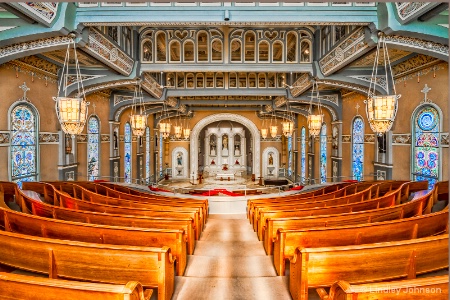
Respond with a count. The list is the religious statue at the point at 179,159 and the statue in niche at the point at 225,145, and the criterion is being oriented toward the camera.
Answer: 2

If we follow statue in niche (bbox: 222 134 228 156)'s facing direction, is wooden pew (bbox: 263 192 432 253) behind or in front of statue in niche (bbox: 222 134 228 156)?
in front

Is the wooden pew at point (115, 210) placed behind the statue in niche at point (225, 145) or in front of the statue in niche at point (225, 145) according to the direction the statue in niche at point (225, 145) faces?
in front

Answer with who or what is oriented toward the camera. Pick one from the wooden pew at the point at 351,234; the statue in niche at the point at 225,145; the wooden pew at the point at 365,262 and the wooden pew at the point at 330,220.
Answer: the statue in niche

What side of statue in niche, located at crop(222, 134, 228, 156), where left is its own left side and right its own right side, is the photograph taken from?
front

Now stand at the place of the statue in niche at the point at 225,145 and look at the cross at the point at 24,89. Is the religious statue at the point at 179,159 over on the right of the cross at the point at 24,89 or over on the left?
right

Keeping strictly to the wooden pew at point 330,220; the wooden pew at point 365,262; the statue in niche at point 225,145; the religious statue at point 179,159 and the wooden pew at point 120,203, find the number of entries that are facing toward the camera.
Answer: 2

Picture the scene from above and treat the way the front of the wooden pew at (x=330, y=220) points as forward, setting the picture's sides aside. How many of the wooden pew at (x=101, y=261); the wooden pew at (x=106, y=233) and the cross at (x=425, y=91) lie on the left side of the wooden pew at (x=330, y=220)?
2

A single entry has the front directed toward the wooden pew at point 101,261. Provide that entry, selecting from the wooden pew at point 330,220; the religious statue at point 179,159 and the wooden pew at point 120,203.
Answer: the religious statue

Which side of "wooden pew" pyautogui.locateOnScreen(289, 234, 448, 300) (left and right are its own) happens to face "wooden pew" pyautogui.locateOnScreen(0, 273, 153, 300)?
left

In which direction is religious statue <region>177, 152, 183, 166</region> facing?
toward the camera

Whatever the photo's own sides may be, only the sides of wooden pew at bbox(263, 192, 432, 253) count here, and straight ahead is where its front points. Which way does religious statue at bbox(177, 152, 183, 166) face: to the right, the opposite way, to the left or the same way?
the opposite way

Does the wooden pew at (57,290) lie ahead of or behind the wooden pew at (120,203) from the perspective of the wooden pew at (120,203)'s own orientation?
behind

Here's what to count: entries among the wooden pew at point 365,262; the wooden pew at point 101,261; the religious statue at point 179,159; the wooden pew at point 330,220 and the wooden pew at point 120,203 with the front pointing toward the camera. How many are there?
1

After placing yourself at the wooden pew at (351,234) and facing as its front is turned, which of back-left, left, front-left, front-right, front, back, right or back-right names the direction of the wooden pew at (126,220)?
front-left

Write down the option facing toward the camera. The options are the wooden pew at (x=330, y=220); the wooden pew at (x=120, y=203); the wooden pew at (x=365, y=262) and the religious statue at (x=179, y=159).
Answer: the religious statue

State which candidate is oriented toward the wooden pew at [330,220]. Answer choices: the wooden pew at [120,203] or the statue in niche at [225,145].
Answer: the statue in niche
